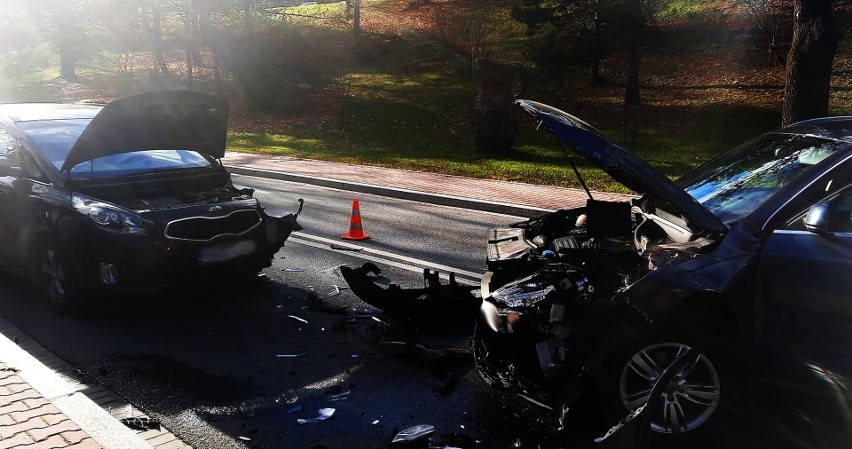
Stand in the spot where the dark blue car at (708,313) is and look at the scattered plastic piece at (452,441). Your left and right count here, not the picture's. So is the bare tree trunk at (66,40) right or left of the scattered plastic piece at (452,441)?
right

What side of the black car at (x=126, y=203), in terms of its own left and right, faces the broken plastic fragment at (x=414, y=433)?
front

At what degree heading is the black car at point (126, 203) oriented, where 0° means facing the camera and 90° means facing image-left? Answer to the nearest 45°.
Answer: approximately 315°

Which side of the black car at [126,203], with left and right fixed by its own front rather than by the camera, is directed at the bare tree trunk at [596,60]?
left

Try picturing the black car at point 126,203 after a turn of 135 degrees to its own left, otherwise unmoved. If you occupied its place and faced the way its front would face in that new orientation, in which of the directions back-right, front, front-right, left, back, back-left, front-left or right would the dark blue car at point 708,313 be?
back-right

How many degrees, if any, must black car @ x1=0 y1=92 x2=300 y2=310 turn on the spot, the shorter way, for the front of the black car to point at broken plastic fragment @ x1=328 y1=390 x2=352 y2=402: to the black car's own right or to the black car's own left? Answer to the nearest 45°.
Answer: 0° — it already faces it

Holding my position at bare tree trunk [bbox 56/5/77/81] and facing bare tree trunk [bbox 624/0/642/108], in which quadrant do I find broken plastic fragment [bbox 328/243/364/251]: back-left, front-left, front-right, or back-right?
front-right

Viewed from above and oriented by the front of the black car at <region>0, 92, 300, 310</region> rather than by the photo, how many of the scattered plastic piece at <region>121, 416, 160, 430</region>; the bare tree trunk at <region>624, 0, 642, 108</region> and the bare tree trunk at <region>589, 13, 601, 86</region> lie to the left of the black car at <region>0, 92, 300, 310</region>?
2

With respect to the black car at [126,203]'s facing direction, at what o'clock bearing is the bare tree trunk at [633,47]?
The bare tree trunk is roughly at 9 o'clock from the black car.

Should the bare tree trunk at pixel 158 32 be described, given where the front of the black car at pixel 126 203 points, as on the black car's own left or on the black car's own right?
on the black car's own left

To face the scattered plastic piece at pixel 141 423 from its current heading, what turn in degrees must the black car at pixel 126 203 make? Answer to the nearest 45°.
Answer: approximately 45° to its right

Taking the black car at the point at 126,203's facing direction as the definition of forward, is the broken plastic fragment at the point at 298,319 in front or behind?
in front

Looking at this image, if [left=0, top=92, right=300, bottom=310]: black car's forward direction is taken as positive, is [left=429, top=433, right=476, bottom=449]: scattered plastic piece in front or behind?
in front

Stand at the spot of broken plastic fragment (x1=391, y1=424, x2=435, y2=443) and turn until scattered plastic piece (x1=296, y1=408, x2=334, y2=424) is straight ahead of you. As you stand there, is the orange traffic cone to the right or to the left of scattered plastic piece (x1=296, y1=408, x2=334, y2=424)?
right

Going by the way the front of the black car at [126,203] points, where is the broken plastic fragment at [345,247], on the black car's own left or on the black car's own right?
on the black car's own left

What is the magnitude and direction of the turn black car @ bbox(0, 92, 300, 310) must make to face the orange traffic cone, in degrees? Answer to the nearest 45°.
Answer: approximately 90° to its left

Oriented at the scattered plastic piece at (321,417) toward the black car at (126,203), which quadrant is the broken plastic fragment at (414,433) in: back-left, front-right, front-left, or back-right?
back-right
